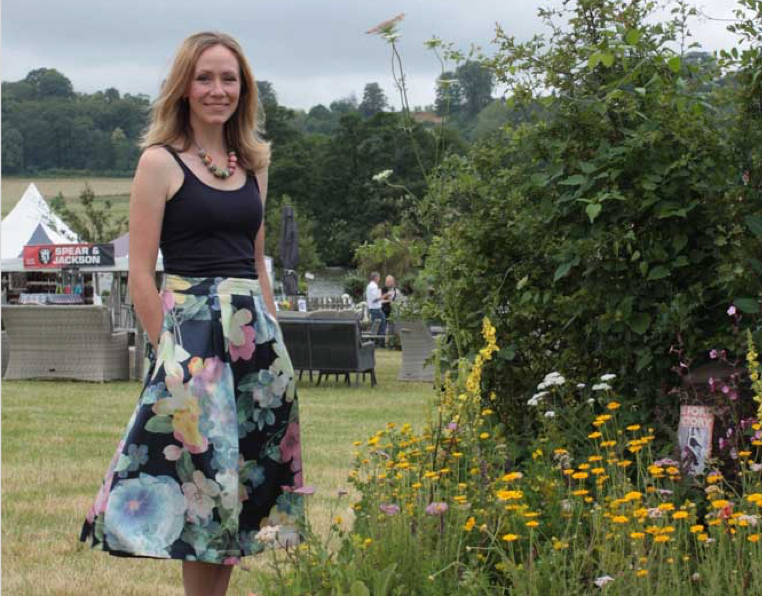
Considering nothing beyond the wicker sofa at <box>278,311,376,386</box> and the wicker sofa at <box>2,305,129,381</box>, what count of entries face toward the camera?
0

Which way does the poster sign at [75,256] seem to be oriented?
toward the camera

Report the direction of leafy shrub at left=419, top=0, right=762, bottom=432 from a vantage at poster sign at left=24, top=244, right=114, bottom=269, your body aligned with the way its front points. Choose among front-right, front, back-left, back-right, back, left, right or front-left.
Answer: front

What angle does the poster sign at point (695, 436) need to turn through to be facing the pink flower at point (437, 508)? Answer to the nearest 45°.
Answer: approximately 45° to its right

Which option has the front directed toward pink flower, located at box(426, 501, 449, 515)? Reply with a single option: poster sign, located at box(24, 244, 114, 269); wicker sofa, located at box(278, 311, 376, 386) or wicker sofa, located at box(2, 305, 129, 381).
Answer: the poster sign

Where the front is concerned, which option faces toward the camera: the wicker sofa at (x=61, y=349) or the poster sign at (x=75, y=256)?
the poster sign

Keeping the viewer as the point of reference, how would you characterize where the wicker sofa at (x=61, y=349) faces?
facing away from the viewer and to the right of the viewer

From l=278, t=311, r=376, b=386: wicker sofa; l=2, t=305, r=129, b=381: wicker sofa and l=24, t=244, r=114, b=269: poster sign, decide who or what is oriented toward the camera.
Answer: the poster sign

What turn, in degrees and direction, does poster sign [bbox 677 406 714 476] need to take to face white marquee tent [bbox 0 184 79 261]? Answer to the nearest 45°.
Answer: approximately 135° to its right

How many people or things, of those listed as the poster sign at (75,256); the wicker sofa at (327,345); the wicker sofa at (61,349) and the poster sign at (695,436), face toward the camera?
2

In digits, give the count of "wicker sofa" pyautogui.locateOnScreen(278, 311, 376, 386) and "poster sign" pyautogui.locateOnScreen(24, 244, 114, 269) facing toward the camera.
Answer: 1

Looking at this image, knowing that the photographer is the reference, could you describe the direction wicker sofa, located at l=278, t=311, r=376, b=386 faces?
facing away from the viewer and to the right of the viewer

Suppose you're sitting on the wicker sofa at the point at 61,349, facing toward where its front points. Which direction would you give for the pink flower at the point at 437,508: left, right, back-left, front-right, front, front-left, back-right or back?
back-right

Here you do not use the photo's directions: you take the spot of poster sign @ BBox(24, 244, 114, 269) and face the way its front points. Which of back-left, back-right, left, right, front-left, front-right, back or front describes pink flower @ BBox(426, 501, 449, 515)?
front

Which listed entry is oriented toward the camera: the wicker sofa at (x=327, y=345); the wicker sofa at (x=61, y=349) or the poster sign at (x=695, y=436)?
the poster sign

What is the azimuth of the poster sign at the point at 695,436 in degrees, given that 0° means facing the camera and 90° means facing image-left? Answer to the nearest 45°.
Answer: approximately 0°
